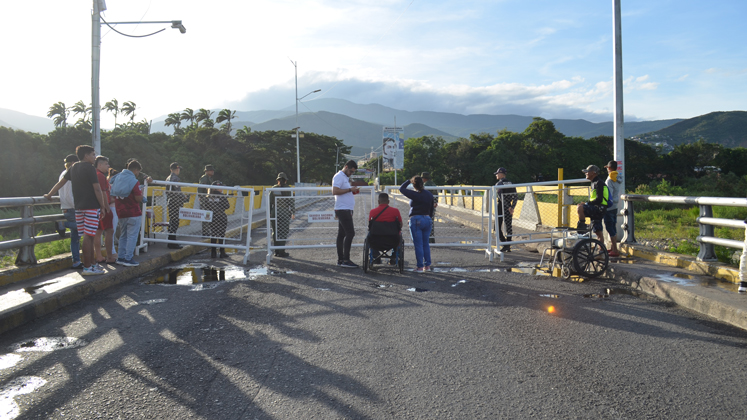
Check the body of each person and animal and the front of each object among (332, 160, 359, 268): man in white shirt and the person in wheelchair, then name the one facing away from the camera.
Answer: the person in wheelchair

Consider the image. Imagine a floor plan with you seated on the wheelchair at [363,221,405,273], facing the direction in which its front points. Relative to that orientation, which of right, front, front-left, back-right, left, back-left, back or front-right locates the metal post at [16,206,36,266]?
left

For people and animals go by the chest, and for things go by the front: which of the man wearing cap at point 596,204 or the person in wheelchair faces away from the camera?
the person in wheelchair

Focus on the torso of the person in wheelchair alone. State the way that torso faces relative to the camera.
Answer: away from the camera

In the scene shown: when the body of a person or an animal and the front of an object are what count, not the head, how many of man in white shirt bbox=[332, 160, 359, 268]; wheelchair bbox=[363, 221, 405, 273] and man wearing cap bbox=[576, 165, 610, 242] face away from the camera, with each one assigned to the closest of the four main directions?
1

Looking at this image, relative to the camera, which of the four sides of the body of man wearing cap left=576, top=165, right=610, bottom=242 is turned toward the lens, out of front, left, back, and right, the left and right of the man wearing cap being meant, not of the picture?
left

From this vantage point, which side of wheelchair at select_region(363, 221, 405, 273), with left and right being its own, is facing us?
back

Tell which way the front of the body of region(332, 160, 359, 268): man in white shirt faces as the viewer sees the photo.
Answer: to the viewer's right

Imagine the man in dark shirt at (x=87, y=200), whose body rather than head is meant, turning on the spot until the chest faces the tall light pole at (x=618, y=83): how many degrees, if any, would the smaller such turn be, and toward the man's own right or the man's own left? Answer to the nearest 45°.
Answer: approximately 45° to the man's own right
